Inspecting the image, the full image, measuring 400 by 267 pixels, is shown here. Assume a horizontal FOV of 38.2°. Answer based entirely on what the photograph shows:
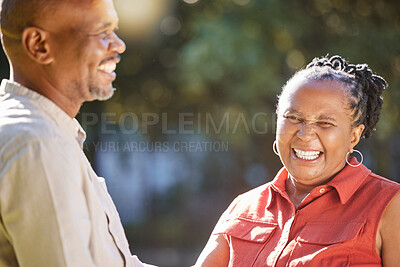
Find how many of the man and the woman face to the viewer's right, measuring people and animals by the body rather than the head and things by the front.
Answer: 1

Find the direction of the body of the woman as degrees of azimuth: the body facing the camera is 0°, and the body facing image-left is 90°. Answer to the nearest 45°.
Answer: approximately 45°

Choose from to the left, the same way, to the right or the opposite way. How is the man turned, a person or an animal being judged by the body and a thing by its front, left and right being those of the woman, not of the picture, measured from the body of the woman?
to the left

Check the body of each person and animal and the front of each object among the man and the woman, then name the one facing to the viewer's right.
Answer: the man

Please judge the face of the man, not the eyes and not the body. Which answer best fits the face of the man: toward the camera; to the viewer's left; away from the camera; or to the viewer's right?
to the viewer's right

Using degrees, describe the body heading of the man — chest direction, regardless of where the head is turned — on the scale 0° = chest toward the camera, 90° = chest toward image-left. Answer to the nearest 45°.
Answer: approximately 270°
